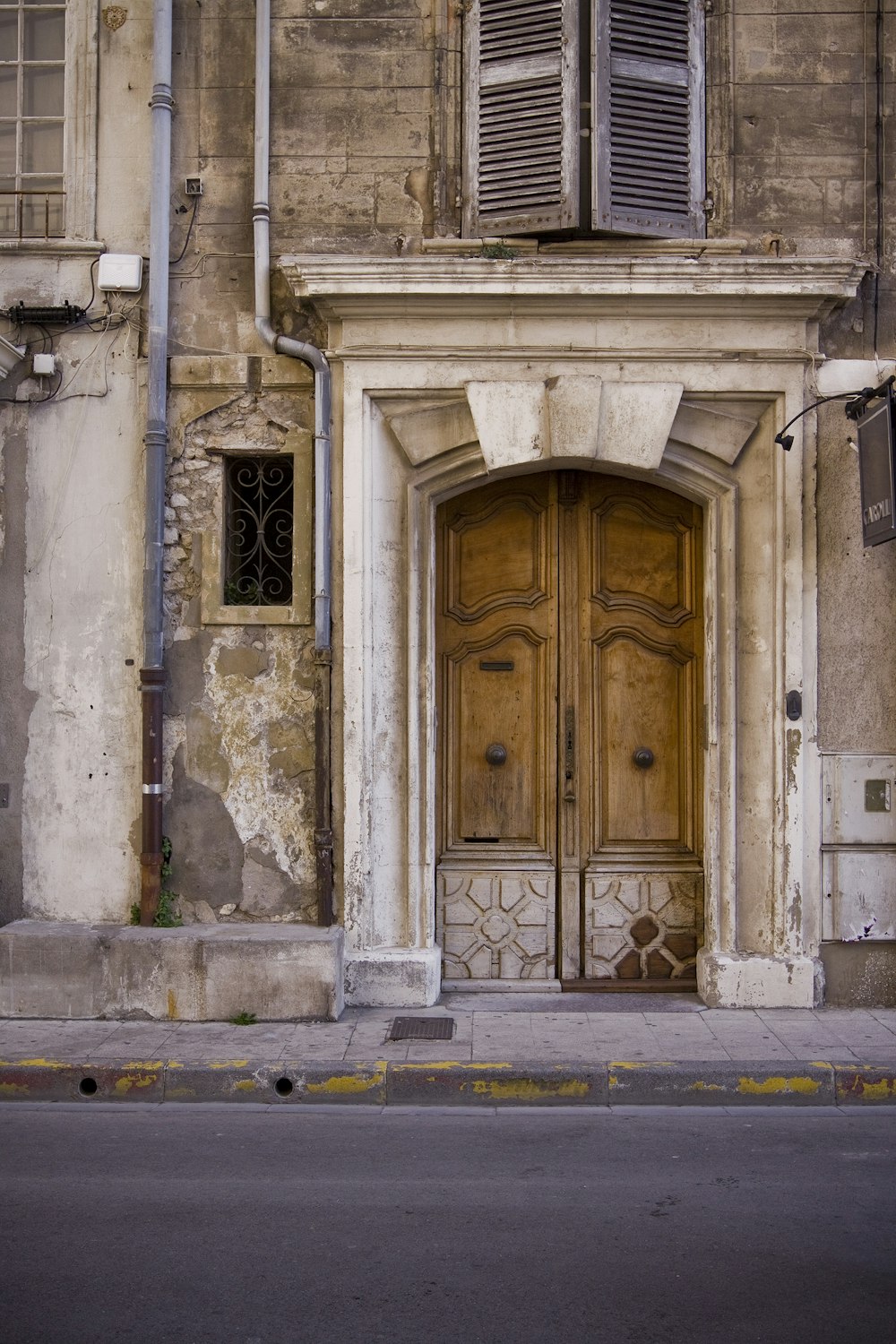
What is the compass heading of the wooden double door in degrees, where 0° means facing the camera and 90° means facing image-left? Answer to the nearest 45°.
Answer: approximately 0°

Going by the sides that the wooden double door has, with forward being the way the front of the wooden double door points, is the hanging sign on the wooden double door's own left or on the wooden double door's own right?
on the wooden double door's own left

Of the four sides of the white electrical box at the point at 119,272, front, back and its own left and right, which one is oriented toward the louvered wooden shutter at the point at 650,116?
left

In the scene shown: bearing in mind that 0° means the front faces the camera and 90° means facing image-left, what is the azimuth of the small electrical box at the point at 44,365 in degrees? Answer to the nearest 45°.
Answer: approximately 0°

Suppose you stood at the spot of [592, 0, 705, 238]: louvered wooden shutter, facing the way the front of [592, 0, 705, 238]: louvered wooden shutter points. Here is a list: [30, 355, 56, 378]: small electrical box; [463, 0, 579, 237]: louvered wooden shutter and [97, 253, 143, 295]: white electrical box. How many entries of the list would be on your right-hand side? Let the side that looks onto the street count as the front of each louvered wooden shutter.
3
